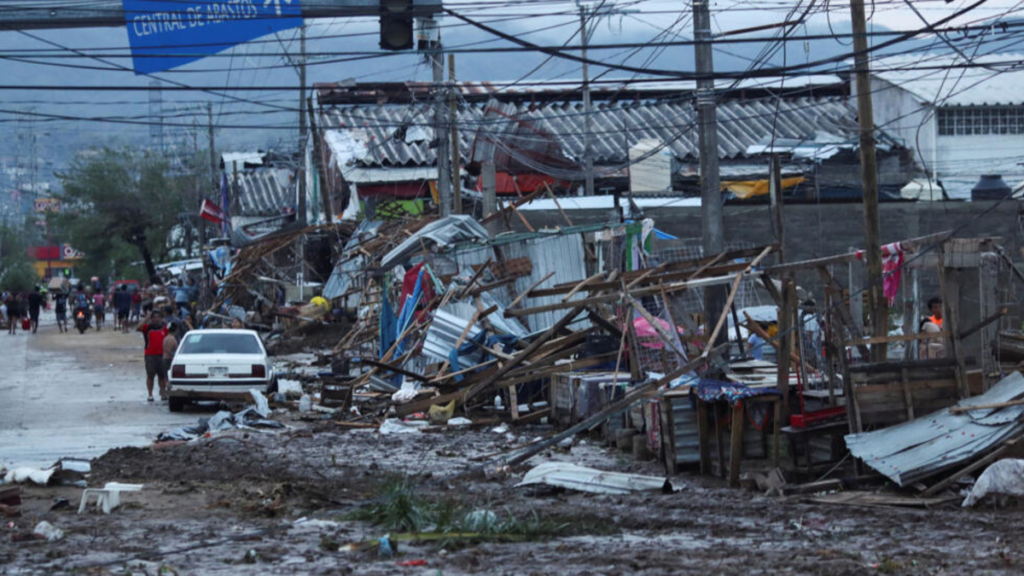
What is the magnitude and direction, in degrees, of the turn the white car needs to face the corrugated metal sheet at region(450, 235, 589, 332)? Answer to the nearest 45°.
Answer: approximately 90° to its right

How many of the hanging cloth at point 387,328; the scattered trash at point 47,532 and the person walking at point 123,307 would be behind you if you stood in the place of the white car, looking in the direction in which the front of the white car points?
1

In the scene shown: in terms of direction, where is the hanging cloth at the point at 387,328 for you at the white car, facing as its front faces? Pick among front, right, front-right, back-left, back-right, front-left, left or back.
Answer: front-right

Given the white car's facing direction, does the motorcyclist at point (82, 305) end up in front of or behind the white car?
in front

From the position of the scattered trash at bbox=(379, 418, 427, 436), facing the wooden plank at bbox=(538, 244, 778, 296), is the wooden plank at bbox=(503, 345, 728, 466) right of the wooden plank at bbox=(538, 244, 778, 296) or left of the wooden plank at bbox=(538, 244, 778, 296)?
right

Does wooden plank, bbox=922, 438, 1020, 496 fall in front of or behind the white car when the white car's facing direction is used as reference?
behind

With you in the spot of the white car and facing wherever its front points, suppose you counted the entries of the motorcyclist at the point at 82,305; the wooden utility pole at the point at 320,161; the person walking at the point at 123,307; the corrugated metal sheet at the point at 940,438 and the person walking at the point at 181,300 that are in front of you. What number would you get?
4

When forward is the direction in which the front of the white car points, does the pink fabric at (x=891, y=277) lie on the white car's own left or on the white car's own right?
on the white car's own right

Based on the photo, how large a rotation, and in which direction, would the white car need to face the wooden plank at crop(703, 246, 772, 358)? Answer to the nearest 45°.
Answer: approximately 135° to its right

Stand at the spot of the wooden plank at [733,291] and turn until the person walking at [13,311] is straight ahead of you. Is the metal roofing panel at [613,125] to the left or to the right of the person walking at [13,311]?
right

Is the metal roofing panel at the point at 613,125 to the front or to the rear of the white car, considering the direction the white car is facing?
to the front

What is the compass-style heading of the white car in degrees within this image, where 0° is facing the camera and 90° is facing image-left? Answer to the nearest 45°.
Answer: approximately 180°
